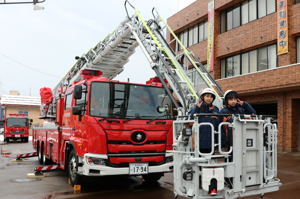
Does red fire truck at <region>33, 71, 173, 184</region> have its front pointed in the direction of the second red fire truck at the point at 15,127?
no

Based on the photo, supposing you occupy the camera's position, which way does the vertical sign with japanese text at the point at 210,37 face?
facing the viewer and to the left of the viewer

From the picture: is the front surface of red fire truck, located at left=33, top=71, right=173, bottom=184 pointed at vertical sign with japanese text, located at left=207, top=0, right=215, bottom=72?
no

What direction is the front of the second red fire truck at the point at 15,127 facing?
toward the camera

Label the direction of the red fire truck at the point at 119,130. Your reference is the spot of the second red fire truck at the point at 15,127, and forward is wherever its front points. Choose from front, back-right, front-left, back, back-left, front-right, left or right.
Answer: front

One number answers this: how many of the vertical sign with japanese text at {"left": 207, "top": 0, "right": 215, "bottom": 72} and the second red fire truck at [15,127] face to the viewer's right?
0

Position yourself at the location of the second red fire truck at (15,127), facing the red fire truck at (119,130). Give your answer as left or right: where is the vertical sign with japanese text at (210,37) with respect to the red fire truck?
left

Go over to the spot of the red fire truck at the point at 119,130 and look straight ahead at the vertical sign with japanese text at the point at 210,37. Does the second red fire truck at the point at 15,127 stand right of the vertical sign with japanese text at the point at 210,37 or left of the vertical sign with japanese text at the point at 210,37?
left

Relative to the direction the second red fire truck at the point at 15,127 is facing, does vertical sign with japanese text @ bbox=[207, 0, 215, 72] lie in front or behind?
in front

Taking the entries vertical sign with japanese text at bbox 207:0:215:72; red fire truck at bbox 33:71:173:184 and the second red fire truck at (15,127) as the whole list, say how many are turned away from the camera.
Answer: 0

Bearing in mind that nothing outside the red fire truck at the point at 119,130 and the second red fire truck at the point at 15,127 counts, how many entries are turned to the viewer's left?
0

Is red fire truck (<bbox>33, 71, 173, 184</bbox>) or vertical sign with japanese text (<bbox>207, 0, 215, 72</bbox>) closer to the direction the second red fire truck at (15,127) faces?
the red fire truck
